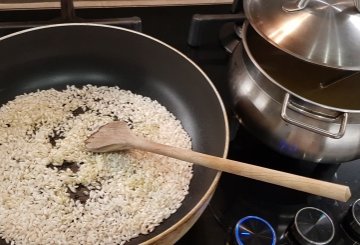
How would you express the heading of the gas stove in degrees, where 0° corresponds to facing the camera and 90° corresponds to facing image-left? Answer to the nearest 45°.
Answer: approximately 0°
